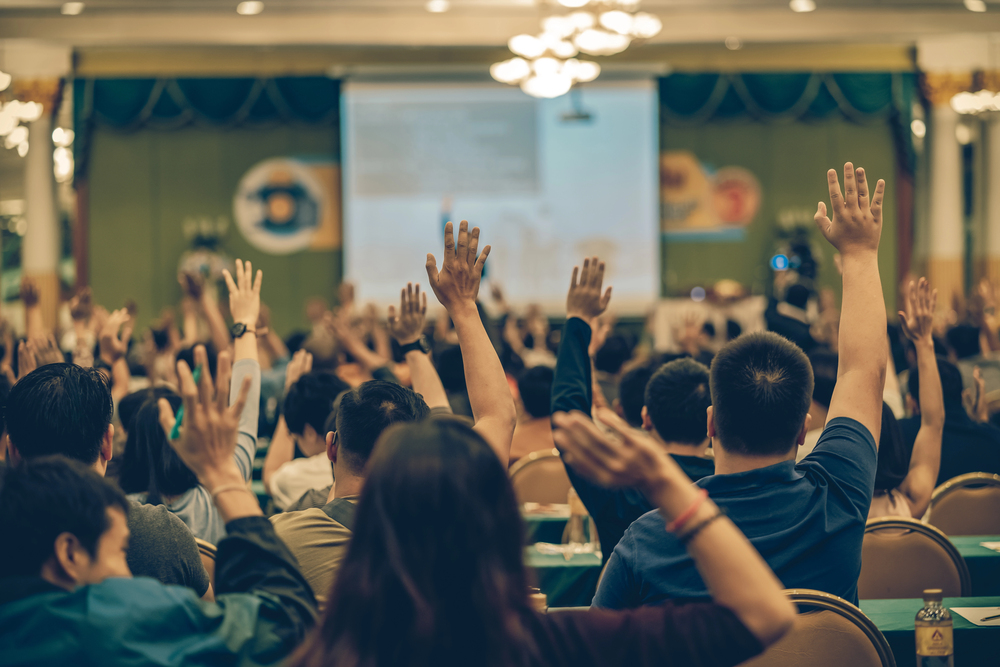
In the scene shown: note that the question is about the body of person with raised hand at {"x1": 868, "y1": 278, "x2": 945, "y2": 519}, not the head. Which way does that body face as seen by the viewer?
away from the camera

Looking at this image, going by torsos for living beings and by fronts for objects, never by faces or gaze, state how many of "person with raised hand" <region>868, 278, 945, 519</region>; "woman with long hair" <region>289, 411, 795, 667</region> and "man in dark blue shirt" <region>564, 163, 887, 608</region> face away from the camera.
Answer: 3

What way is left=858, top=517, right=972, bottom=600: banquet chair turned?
away from the camera

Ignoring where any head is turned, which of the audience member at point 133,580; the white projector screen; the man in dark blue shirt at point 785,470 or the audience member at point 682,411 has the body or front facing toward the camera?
the white projector screen

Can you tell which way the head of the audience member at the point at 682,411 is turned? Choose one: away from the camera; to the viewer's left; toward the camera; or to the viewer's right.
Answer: away from the camera

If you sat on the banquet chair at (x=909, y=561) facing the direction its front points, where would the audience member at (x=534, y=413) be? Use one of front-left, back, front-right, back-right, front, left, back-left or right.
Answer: front-left

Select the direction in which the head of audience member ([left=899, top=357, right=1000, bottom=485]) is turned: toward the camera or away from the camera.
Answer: away from the camera

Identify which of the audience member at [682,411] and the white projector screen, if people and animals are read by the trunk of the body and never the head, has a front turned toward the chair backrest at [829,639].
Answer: the white projector screen

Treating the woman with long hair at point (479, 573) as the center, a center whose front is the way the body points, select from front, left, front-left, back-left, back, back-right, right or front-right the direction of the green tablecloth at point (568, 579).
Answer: front

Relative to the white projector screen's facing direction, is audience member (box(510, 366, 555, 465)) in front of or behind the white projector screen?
in front

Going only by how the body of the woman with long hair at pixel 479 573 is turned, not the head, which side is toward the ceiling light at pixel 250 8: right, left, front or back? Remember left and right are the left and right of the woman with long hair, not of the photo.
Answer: front

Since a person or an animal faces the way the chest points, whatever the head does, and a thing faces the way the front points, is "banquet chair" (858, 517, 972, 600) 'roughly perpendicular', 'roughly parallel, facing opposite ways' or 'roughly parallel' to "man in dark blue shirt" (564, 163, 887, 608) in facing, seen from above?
roughly parallel

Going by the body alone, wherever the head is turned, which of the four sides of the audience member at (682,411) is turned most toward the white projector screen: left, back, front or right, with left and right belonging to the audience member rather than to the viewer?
front

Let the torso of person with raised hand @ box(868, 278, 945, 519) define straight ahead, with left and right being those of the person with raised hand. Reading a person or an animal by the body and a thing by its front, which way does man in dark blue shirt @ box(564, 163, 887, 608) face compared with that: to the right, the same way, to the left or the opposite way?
the same way

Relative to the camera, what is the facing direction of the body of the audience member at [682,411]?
away from the camera

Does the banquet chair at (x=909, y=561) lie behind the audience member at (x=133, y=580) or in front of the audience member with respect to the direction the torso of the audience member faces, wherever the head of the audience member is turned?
in front

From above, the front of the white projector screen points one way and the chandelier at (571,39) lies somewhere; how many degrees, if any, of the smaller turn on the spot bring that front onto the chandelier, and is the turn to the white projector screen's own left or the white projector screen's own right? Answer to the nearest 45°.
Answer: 0° — it already faces it

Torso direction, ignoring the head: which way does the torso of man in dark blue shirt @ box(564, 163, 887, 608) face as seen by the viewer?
away from the camera
